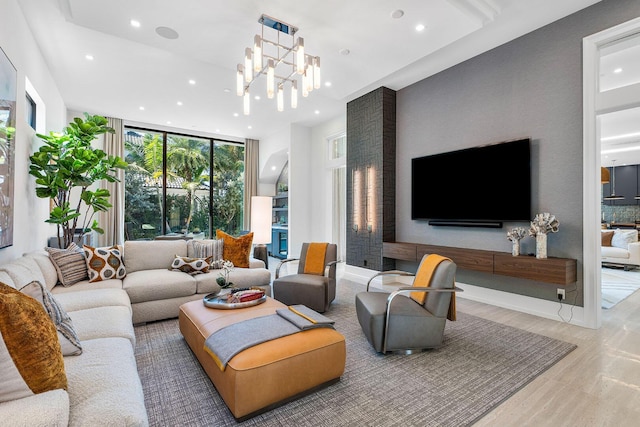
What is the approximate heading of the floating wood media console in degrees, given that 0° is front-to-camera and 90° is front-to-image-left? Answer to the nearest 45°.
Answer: approximately 45°

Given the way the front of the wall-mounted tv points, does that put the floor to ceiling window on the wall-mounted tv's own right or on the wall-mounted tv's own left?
on the wall-mounted tv's own right

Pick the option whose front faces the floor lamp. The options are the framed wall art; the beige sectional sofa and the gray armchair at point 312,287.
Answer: the framed wall art

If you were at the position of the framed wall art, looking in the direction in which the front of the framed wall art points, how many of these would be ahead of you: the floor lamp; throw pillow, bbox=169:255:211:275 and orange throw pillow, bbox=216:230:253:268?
3

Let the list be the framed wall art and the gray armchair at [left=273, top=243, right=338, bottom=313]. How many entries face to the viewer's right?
1

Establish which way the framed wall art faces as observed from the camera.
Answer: facing to the right of the viewer

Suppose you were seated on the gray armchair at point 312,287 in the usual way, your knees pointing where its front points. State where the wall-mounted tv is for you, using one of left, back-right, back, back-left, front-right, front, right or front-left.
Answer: back-left

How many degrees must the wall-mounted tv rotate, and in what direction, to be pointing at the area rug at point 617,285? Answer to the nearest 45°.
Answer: approximately 180°

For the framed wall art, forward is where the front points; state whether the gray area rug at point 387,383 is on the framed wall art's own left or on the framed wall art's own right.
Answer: on the framed wall art's own right

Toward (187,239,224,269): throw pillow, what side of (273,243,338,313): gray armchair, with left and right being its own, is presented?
right

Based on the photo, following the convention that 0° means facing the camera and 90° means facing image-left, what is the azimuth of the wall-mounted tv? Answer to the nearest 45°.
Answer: approximately 45°
